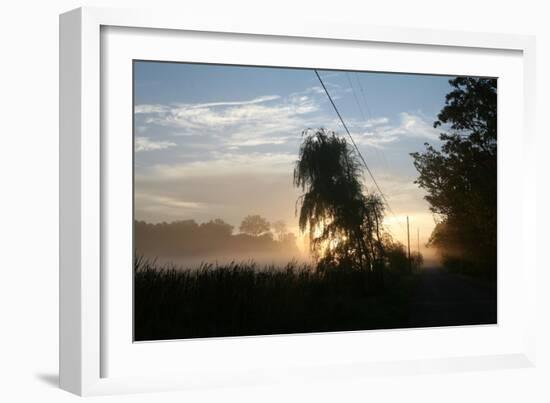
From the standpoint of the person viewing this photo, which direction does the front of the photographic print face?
facing the viewer and to the right of the viewer
